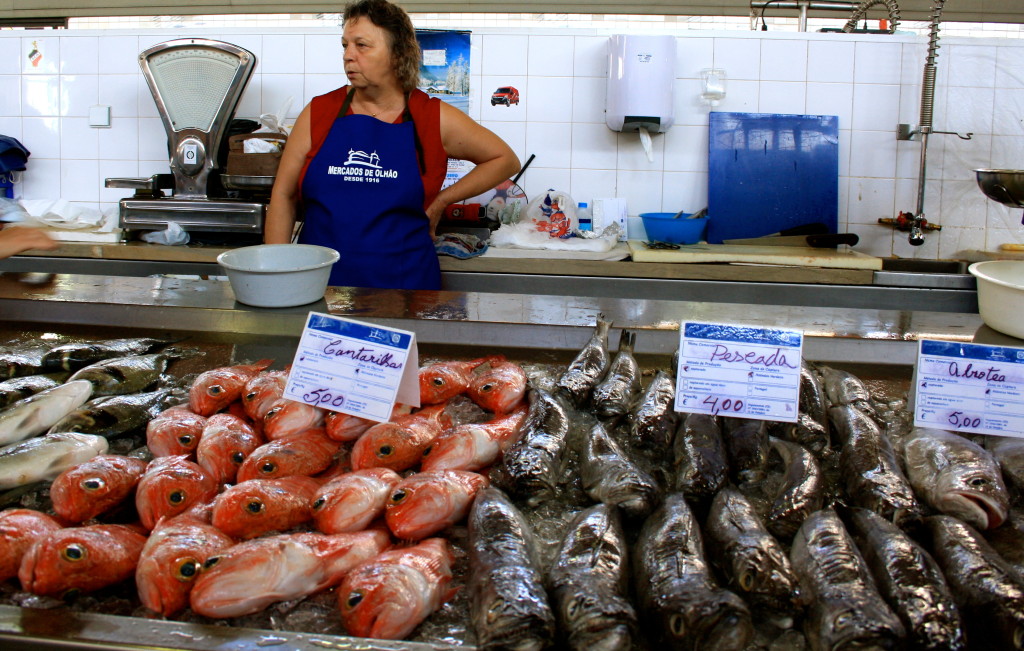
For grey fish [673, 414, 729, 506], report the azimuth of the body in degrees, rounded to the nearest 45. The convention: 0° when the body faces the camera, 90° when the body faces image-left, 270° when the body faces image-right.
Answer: approximately 0°

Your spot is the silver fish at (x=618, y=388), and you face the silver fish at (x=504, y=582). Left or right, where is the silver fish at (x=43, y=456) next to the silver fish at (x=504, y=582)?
right
